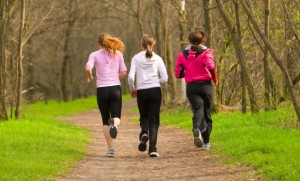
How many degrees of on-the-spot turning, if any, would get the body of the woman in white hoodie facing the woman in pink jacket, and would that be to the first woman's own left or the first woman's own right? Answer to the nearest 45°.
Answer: approximately 90° to the first woman's own right

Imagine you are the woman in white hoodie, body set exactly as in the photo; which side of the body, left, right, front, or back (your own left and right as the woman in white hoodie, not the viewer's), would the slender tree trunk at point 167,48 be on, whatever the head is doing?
front

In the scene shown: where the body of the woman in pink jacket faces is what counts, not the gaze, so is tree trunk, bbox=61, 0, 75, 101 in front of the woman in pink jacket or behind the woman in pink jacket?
in front

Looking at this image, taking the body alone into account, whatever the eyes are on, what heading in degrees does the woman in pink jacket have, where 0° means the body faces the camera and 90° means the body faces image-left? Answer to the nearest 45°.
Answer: approximately 180°

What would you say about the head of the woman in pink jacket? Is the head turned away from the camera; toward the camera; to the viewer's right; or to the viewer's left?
away from the camera

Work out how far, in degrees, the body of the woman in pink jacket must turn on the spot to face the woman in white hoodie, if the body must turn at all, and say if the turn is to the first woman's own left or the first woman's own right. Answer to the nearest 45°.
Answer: approximately 90° to the first woman's own left

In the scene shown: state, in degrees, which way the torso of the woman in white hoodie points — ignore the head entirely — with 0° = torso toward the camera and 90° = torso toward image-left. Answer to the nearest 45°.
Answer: approximately 180°

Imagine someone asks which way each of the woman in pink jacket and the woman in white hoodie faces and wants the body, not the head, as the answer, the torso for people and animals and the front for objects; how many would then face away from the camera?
2

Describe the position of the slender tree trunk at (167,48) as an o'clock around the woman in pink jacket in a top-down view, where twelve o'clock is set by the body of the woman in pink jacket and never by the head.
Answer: The slender tree trunk is roughly at 12 o'clock from the woman in pink jacket.
